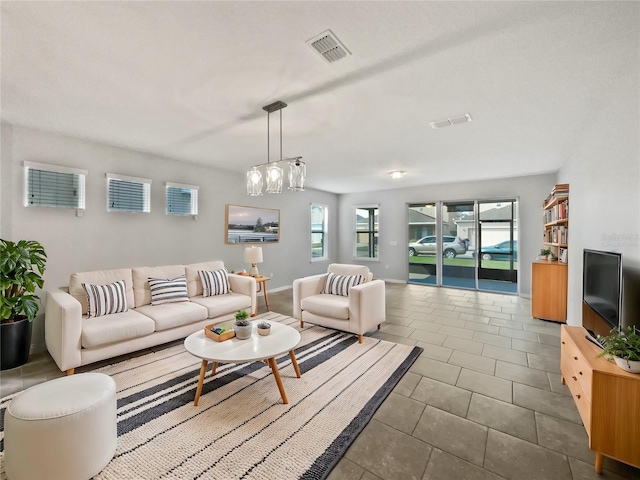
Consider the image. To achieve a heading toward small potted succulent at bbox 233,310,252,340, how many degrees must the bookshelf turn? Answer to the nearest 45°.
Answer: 0° — it already faces it

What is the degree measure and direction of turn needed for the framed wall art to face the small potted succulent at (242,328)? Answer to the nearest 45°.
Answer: approximately 45° to its right

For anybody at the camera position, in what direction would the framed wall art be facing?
facing the viewer and to the right of the viewer

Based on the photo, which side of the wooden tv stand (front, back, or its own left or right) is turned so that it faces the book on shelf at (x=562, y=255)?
right

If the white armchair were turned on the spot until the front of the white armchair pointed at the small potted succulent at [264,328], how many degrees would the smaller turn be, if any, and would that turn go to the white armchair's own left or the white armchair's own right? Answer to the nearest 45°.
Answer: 0° — it already faces it

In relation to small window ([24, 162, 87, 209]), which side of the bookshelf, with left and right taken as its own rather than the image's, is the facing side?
front

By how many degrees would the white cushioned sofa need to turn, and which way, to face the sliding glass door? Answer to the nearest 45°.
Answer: approximately 45° to its left

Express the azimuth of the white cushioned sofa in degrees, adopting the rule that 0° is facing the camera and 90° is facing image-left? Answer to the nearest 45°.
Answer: approximately 315°

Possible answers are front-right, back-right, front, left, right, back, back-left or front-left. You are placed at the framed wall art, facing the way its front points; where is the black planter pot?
right

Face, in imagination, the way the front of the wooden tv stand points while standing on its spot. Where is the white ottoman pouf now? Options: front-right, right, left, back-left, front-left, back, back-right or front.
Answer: front-left

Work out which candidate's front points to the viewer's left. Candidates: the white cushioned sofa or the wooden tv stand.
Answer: the wooden tv stand

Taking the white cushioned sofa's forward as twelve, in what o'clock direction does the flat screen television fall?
The flat screen television is roughly at 12 o'clock from the white cushioned sofa.

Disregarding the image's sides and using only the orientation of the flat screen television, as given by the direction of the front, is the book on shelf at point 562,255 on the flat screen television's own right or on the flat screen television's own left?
on the flat screen television's own right

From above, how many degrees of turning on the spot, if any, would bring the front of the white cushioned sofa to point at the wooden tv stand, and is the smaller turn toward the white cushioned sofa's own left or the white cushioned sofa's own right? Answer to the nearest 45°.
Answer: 0° — it already faces it

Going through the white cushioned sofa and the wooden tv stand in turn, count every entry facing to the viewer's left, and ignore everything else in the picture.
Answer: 1

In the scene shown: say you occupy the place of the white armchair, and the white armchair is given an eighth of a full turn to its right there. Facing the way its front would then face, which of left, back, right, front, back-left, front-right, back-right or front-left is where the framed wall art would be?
front-right

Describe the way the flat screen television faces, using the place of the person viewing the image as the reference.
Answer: facing the viewer and to the left of the viewer

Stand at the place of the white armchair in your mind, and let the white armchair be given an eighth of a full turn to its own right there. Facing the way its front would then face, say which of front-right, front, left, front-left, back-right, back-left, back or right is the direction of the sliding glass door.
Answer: back-right

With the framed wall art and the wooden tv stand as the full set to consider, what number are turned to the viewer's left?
1
